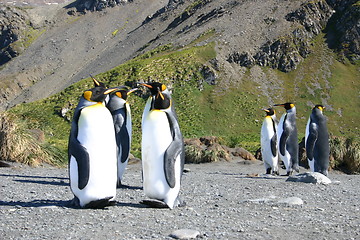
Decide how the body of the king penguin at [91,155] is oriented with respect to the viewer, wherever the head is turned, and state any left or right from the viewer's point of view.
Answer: facing the viewer and to the right of the viewer

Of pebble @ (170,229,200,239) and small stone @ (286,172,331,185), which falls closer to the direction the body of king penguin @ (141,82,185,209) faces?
the pebble

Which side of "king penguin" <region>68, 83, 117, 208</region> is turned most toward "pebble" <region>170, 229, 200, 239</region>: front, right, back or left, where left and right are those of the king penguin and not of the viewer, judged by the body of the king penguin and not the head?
front

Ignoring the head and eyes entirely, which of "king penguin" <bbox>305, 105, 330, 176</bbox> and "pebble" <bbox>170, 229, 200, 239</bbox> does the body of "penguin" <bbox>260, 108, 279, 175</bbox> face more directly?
the pebble

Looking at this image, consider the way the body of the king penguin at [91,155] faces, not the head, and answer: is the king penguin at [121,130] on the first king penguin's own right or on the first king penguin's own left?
on the first king penguin's own left

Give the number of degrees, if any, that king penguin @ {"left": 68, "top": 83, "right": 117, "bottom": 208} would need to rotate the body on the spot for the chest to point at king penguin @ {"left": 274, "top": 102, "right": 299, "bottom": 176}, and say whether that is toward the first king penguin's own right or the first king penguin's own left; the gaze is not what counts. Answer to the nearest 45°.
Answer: approximately 90° to the first king penguin's own left

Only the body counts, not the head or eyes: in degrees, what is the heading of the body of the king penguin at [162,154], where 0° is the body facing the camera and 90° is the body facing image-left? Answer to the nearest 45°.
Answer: approximately 45°

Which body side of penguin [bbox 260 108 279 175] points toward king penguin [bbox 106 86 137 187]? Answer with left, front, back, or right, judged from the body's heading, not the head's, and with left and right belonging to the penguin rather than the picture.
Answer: front

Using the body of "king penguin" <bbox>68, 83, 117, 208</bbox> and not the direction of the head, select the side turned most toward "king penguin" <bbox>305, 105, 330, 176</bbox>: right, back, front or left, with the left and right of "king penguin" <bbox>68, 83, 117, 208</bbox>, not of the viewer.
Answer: left
